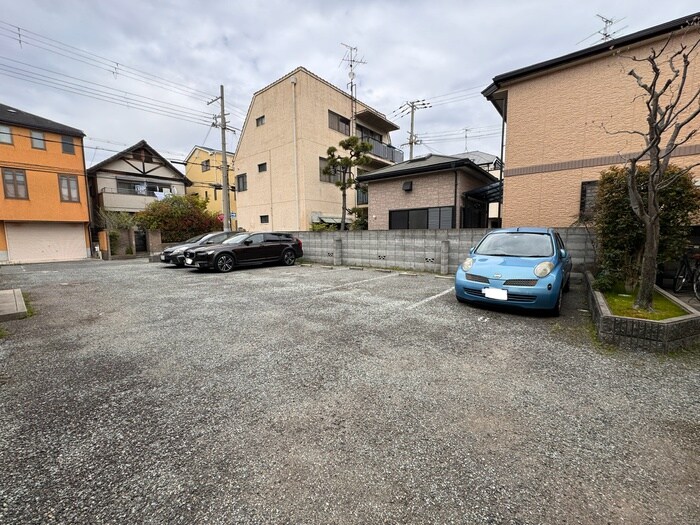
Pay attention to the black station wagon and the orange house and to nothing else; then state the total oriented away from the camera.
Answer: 0

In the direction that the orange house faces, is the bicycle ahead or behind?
ahead

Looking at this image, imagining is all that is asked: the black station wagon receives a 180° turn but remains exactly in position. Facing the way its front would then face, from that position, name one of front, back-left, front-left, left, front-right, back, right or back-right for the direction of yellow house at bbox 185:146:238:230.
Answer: front-left

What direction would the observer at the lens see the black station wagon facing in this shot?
facing the viewer and to the left of the viewer

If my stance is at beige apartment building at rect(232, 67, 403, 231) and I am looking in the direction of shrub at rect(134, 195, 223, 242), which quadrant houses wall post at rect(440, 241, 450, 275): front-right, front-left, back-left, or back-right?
back-left

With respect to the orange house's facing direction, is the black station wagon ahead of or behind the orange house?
ahead

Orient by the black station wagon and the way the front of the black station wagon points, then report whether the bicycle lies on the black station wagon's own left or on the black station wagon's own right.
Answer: on the black station wagon's own left

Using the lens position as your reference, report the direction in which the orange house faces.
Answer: facing the viewer and to the right of the viewer
